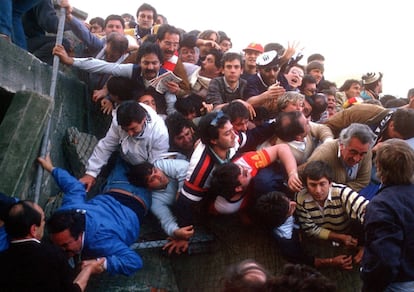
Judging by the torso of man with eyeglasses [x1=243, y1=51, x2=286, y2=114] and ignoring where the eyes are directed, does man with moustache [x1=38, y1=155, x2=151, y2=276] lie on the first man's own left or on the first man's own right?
on the first man's own right

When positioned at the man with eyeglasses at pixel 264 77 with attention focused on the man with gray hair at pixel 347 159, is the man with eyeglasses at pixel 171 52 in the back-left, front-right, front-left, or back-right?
back-right

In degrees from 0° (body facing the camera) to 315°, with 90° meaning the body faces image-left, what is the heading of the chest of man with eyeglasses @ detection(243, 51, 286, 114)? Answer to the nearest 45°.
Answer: approximately 315°

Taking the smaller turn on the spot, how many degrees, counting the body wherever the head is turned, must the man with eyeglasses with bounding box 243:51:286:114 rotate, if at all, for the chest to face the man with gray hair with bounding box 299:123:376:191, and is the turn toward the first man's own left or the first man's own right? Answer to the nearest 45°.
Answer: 0° — they already face them

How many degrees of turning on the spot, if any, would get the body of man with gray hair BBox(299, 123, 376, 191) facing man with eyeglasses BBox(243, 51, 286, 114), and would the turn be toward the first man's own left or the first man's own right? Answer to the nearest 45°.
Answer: approximately 180°

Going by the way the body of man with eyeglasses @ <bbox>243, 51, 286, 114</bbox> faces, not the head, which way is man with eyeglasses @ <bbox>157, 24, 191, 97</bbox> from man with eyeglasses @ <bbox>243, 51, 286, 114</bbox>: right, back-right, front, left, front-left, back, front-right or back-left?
back-right

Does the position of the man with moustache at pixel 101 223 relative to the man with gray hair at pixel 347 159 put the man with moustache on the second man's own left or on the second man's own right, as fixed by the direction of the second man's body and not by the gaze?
on the second man's own right
